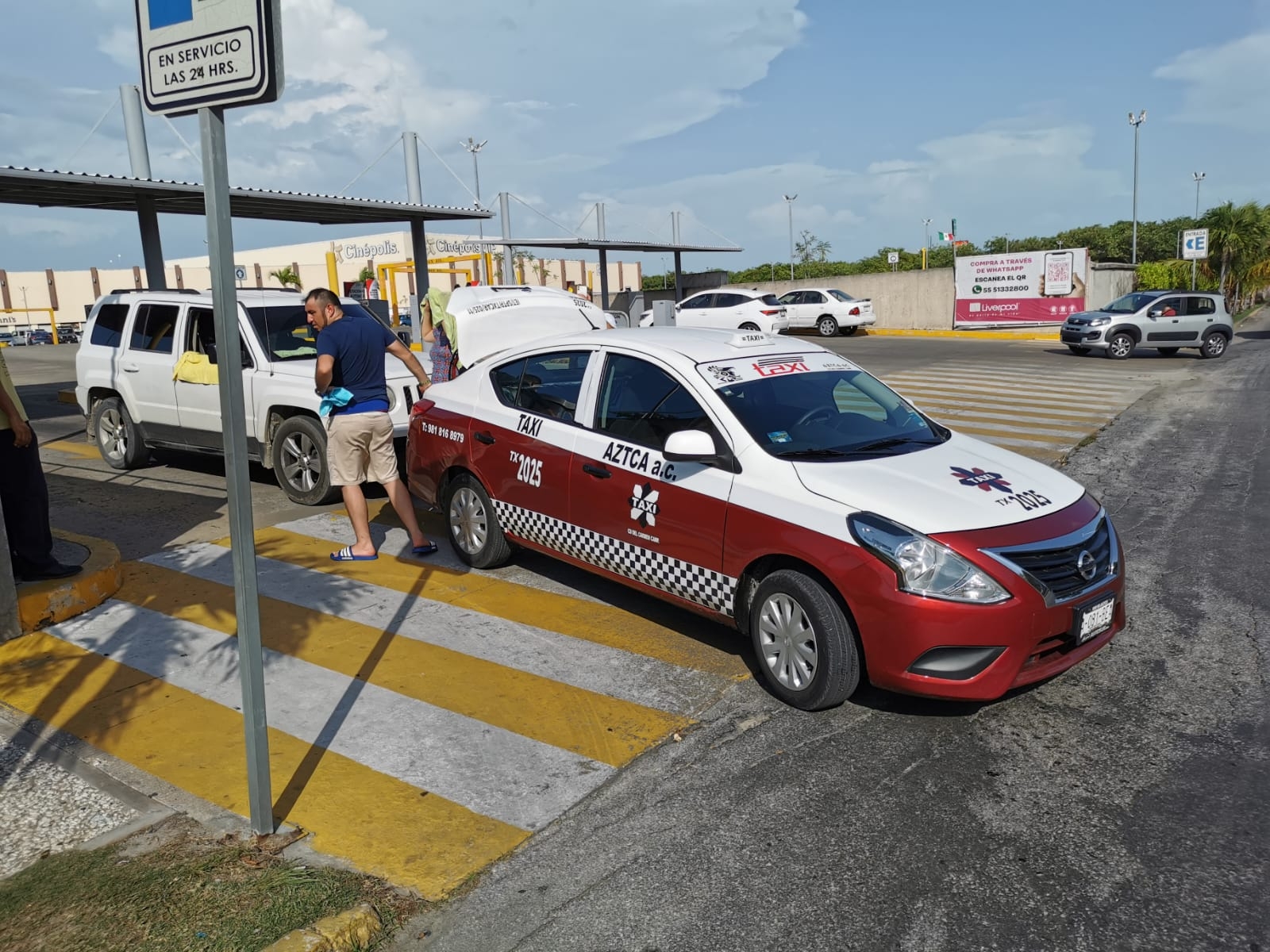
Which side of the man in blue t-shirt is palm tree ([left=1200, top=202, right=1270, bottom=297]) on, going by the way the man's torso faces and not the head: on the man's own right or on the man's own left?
on the man's own right

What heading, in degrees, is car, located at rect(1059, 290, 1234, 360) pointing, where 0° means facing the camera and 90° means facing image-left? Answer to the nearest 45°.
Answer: approximately 45°

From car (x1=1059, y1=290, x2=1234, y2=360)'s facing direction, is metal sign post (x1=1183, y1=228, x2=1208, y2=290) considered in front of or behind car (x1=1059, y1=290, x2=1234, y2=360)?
behind

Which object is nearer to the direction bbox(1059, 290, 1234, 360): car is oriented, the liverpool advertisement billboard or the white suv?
the white suv

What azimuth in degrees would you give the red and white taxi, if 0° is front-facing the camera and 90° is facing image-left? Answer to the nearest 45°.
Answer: approximately 315°

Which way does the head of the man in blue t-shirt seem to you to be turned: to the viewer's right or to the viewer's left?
to the viewer's left
